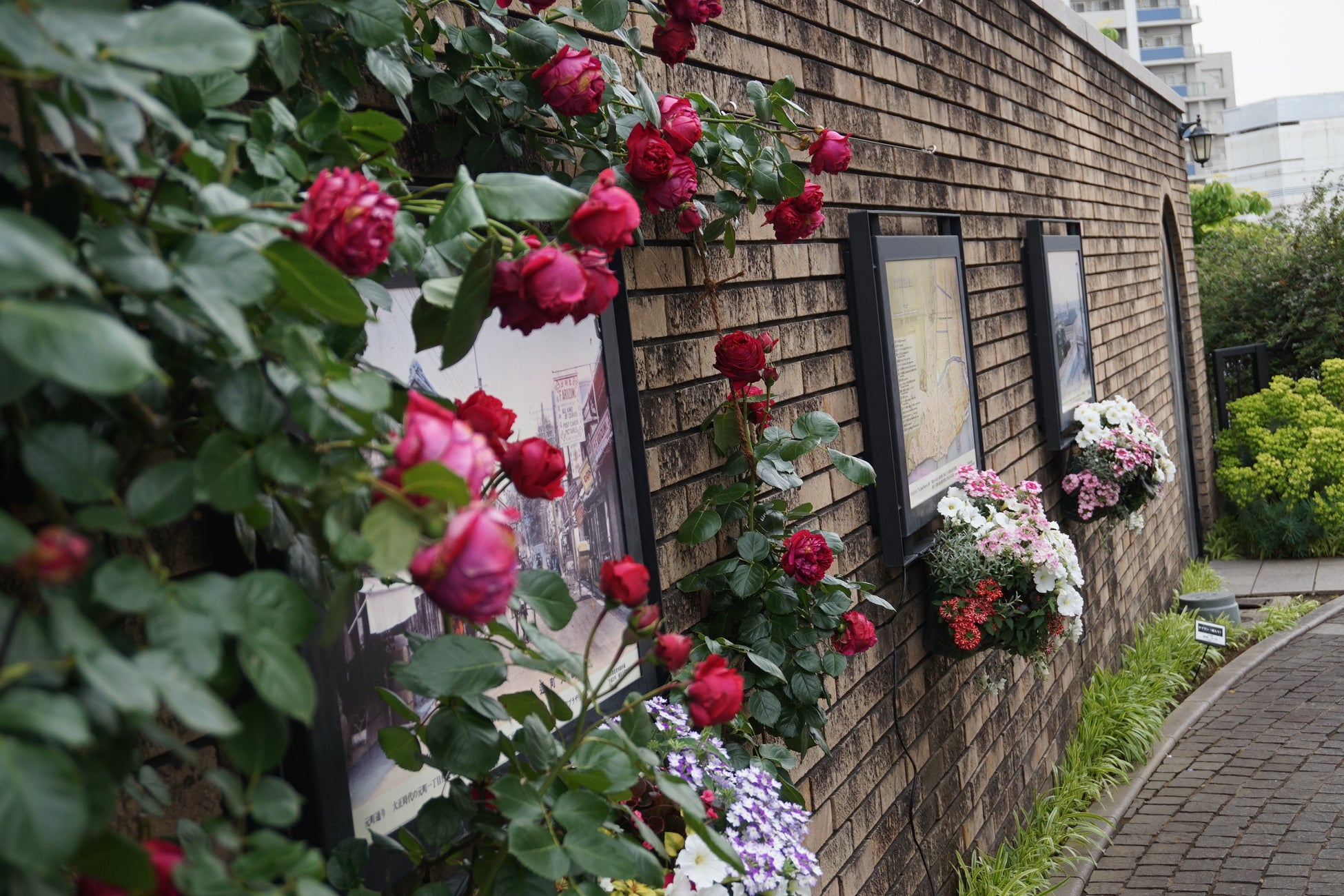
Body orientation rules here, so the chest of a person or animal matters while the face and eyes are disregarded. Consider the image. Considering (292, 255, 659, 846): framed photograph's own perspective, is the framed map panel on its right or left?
on its left

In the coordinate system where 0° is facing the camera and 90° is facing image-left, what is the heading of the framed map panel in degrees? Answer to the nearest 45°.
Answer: approximately 315°

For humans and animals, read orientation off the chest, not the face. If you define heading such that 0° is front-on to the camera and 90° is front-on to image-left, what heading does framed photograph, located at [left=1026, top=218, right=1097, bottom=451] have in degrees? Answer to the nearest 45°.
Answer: approximately 315°

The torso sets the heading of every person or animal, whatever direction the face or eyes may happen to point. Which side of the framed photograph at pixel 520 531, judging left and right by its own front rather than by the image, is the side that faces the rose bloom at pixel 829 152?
left

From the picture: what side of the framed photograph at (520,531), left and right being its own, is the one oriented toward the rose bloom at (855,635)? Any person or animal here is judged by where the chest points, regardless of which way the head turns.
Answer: left

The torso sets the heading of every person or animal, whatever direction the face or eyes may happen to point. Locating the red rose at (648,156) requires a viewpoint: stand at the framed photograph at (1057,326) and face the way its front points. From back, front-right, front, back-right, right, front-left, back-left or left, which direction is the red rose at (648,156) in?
front-right

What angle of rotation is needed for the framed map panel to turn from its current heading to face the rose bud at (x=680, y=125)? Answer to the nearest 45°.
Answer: approximately 45° to its right

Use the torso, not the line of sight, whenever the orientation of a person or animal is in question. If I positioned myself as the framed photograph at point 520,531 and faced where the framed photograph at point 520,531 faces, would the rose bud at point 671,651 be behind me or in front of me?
in front
